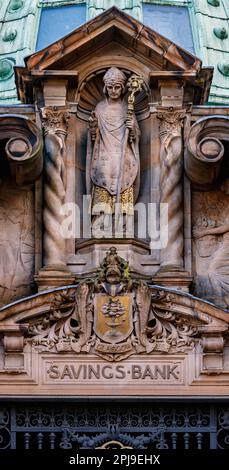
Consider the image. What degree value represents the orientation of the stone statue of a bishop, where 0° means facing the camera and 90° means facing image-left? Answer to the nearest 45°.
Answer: approximately 0°
